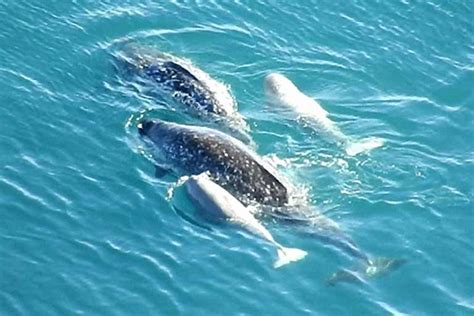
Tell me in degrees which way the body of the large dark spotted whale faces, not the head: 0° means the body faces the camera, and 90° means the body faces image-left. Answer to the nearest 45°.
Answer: approximately 135°

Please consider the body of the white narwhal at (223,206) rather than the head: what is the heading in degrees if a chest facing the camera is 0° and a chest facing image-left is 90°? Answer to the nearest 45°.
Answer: approximately 135°
